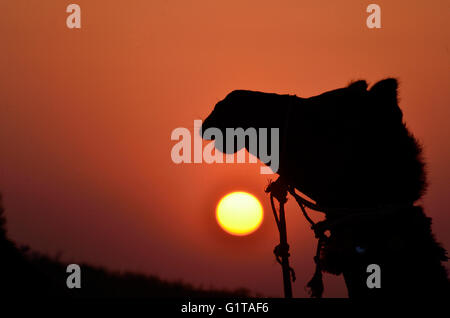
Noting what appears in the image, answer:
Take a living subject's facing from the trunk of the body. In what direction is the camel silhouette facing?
to the viewer's left
